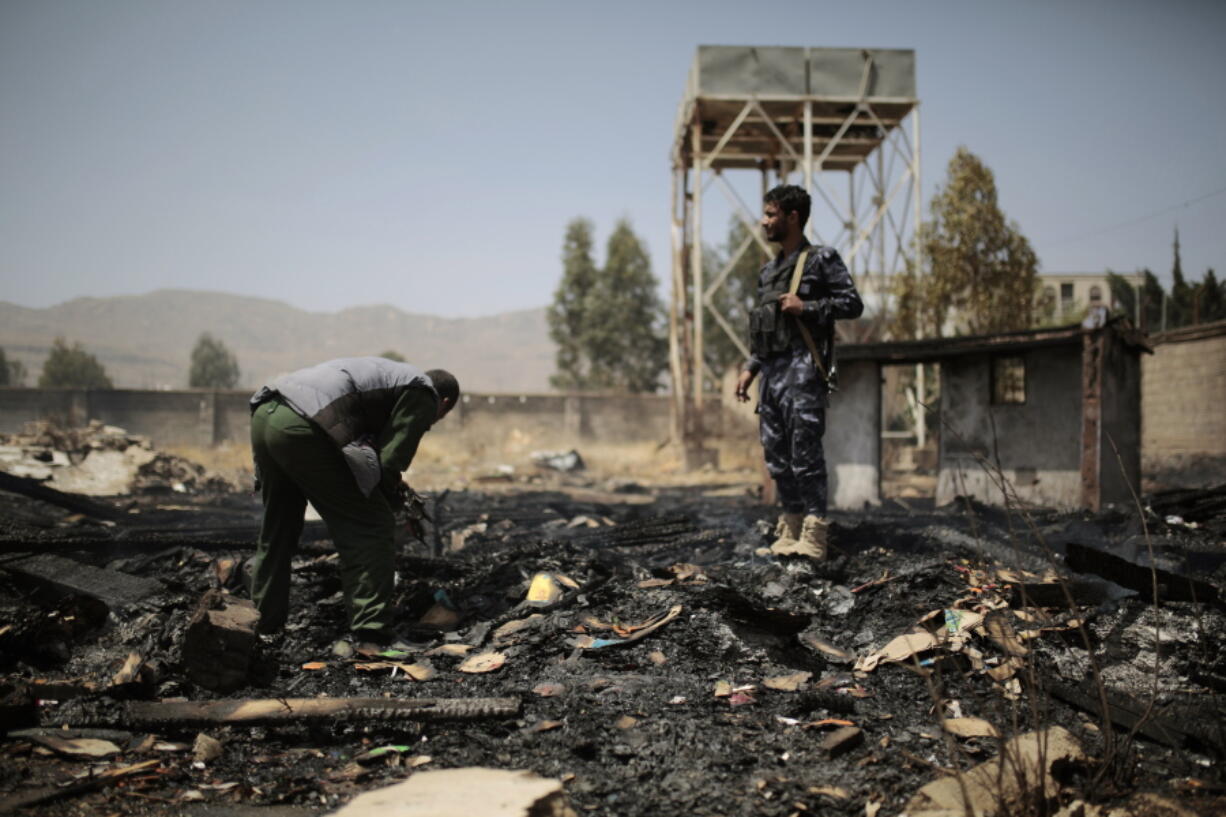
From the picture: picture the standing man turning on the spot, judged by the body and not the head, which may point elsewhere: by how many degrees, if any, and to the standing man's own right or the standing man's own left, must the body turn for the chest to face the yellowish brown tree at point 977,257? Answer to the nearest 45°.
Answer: approximately 135° to the standing man's own right

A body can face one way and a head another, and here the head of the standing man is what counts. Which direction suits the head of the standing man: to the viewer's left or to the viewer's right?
to the viewer's left

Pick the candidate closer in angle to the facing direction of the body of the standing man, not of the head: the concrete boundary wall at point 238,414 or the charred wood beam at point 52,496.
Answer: the charred wood beam

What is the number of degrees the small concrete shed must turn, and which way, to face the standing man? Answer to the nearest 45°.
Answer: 0° — it already faces them

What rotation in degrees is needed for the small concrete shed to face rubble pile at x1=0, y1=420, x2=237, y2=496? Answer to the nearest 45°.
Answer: approximately 90° to its right

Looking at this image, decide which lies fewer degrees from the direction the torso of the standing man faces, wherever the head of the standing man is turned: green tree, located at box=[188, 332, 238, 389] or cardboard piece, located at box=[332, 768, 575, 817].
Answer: the cardboard piece

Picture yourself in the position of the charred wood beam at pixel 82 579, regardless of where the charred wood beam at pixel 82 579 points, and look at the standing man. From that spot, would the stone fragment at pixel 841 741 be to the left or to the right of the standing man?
right

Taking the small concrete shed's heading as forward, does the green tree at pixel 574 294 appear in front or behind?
behind
